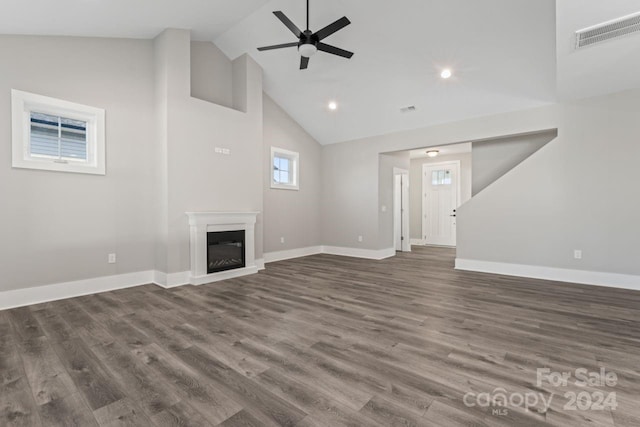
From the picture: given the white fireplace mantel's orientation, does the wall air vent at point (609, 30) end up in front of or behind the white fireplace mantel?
in front

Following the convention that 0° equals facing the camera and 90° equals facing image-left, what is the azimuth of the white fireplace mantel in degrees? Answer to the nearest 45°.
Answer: approximately 315°

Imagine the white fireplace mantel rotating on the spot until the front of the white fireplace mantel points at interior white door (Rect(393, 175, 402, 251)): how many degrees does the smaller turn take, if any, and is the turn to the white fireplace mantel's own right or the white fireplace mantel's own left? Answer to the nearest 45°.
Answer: approximately 90° to the white fireplace mantel's own left

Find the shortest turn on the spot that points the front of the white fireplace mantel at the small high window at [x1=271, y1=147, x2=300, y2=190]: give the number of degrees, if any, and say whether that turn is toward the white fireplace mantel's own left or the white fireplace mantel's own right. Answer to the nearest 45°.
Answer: approximately 90° to the white fireplace mantel's own left

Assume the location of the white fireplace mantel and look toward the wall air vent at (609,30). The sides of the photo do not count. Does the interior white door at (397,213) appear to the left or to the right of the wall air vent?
left

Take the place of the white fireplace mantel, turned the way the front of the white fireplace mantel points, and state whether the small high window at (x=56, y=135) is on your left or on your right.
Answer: on your right

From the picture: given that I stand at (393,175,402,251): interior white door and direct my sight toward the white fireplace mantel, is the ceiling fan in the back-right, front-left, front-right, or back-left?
front-left

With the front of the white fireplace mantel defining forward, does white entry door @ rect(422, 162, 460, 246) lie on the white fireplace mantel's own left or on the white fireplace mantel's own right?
on the white fireplace mantel's own left

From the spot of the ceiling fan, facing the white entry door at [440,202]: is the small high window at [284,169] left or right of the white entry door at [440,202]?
left

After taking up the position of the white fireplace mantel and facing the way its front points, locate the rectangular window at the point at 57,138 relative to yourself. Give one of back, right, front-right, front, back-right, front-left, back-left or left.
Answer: back-right

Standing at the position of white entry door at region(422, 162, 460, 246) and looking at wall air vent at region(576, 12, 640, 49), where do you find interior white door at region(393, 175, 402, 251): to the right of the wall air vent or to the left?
right
